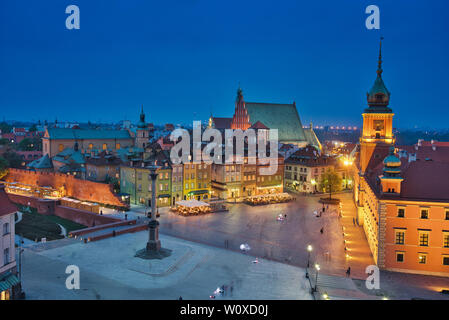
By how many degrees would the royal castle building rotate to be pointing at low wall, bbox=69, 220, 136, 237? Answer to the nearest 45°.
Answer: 0° — it already faces it

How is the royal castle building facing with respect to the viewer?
to the viewer's left
